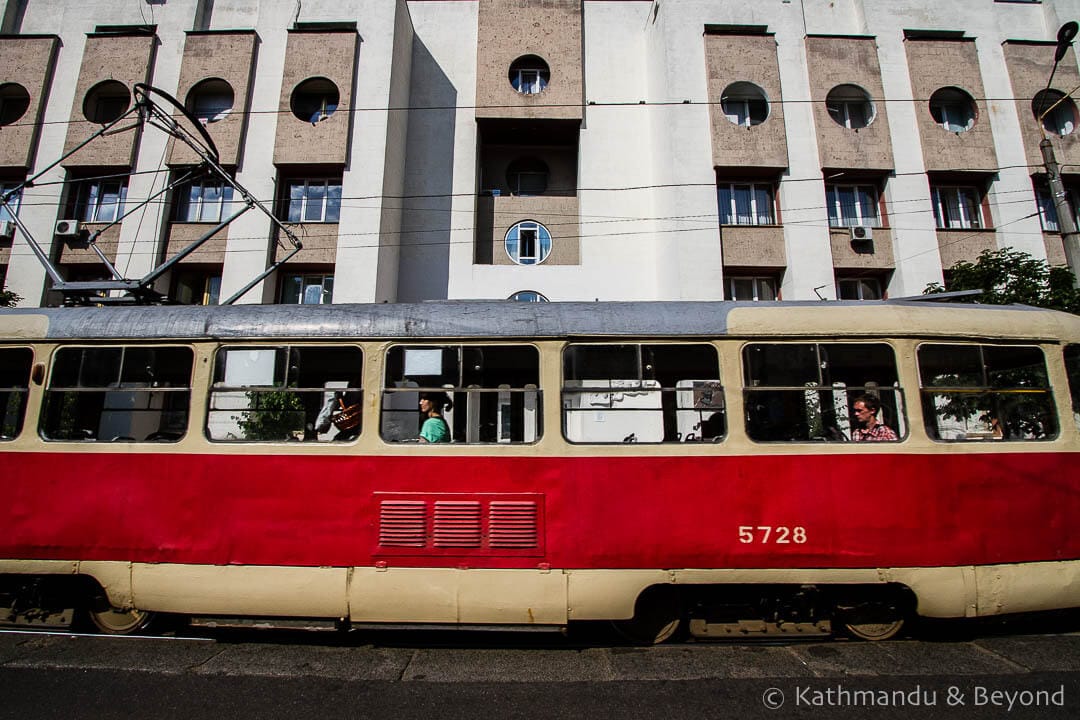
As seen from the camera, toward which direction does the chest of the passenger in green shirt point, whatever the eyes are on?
to the viewer's left

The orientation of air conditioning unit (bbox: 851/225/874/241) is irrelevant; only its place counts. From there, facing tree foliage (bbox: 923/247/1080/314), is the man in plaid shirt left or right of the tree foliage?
right

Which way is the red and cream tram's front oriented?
to the viewer's left

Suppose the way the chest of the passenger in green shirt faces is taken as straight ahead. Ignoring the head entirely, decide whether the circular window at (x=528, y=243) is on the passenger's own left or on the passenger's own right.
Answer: on the passenger's own right

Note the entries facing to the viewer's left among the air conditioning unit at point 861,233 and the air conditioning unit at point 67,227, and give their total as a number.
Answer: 0

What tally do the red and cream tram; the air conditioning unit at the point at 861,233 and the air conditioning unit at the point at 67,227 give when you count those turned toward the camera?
2

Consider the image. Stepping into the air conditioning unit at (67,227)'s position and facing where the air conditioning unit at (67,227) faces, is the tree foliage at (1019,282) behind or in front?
in front

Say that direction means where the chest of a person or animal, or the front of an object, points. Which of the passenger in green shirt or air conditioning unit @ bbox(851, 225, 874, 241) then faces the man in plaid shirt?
the air conditioning unit

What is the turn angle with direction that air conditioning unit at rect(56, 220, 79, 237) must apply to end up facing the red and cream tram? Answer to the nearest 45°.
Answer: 0° — it already faces it

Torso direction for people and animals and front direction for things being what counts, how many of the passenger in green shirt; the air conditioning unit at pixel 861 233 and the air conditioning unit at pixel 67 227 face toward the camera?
2

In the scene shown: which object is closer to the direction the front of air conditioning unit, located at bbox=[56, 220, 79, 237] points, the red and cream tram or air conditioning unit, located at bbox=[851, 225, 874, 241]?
the red and cream tram

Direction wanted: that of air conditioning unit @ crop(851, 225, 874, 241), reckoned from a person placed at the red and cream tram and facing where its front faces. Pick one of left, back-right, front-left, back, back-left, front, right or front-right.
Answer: back-right

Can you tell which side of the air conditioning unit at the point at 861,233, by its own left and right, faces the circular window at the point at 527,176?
right
